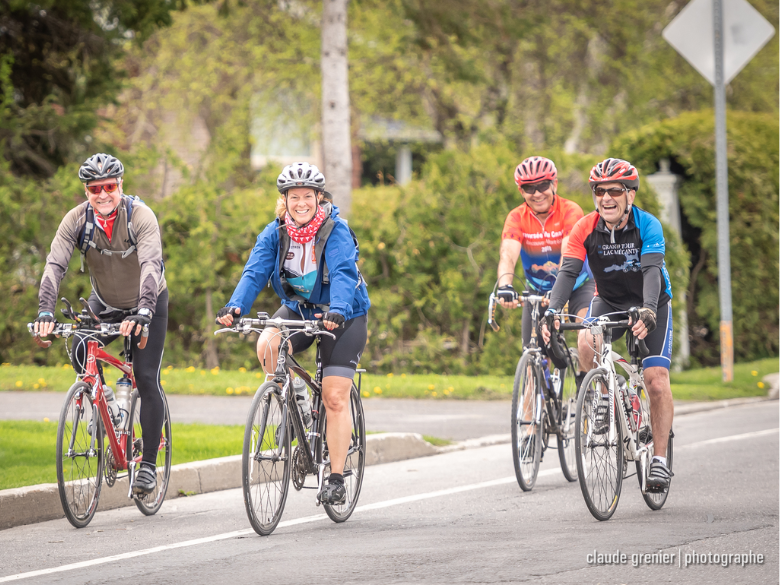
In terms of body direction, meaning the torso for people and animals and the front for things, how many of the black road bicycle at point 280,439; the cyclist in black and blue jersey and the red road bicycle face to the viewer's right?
0

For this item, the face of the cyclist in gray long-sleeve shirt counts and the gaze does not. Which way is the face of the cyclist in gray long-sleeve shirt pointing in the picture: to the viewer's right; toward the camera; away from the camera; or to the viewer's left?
toward the camera

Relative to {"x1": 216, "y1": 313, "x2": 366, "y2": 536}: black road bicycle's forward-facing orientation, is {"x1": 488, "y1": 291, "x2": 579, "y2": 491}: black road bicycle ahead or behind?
behind

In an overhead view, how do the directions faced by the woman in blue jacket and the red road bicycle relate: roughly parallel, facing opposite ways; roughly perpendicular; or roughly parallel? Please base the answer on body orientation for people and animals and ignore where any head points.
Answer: roughly parallel

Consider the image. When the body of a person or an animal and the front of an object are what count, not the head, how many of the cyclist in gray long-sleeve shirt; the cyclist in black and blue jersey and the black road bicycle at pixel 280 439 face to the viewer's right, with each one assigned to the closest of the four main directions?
0

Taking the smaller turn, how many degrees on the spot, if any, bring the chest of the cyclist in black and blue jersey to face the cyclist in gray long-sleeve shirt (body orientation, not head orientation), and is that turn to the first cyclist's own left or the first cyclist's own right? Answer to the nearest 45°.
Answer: approximately 45° to the first cyclist's own right

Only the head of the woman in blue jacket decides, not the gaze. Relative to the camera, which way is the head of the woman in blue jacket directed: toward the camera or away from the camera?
toward the camera

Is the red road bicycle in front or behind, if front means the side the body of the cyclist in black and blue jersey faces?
in front

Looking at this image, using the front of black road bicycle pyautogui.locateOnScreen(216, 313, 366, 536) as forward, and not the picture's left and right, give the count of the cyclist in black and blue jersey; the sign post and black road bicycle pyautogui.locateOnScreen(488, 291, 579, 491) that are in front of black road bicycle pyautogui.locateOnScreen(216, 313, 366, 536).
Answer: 0

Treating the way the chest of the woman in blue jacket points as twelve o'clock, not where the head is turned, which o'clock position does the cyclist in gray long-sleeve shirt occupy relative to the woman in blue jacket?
The cyclist in gray long-sleeve shirt is roughly at 2 o'clock from the woman in blue jacket.

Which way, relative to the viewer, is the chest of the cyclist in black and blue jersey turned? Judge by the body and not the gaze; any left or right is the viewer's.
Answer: facing the viewer and to the left of the viewer

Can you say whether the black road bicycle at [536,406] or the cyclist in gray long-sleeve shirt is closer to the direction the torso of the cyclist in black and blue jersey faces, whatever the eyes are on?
the cyclist in gray long-sleeve shirt

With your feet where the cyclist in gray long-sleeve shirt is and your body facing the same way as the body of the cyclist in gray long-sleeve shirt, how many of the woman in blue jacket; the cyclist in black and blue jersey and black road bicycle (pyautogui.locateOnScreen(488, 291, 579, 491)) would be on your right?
0

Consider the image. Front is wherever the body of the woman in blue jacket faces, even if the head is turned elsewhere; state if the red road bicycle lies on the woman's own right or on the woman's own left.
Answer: on the woman's own right

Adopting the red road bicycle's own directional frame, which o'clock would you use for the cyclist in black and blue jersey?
The cyclist in black and blue jersey is roughly at 8 o'clock from the red road bicycle.

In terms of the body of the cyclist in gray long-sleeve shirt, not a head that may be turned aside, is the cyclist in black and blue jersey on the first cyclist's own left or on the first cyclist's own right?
on the first cyclist's own left
